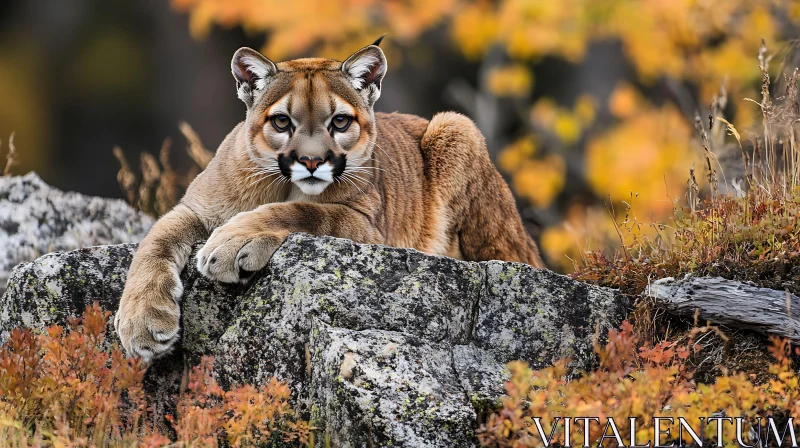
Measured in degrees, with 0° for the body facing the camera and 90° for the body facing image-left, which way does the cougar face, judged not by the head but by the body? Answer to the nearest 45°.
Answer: approximately 45°

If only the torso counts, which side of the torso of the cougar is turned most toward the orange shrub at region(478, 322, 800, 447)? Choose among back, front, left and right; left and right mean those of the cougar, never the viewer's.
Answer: left

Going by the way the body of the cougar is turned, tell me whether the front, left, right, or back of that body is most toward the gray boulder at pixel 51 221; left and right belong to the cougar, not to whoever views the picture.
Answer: right

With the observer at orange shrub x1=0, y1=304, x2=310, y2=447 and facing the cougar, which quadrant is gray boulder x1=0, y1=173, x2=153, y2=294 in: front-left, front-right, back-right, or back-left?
front-left

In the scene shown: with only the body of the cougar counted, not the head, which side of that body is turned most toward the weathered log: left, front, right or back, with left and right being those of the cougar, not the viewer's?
left

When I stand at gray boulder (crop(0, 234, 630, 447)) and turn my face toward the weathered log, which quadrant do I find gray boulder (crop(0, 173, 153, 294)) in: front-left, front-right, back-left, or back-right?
back-left

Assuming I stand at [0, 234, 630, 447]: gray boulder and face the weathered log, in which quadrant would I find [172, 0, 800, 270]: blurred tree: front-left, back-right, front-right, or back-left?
front-left
